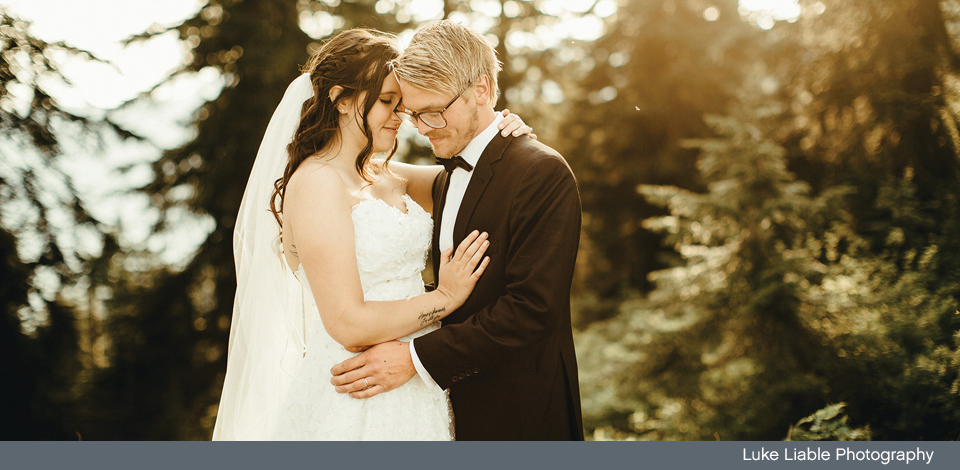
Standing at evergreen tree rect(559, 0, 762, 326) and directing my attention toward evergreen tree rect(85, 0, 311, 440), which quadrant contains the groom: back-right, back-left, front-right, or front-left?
front-left

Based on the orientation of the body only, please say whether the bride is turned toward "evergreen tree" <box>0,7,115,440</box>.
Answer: no

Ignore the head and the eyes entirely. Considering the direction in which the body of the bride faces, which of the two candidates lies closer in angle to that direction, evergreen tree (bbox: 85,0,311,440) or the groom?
the groom

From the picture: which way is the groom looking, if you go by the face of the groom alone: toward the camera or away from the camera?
toward the camera

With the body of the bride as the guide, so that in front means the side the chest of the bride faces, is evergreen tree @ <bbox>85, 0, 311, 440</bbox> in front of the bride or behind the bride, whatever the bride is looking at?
behind

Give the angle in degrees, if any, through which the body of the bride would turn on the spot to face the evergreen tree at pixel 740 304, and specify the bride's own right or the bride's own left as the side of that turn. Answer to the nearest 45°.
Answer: approximately 90° to the bride's own left

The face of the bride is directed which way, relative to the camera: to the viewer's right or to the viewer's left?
to the viewer's right

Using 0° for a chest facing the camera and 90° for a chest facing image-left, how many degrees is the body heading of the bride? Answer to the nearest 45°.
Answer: approximately 315°

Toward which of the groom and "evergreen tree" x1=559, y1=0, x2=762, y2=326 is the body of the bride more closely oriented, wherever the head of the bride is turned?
the groom

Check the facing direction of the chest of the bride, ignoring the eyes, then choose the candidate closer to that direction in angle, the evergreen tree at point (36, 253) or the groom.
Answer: the groom

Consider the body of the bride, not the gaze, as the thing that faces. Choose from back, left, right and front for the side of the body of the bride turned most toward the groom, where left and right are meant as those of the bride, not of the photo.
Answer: front

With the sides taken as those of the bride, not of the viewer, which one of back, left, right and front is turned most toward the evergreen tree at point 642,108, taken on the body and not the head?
left
